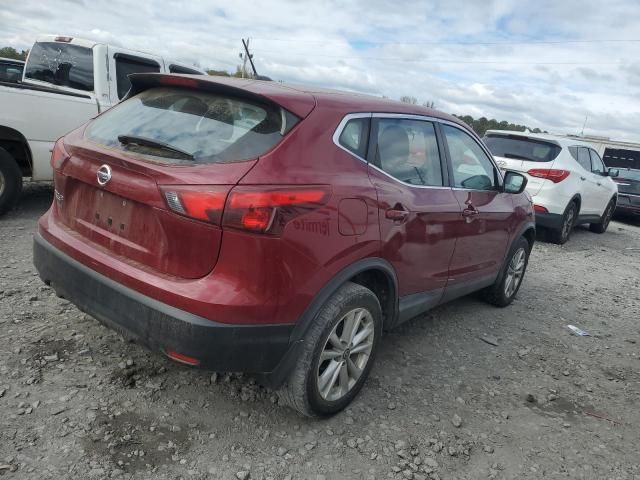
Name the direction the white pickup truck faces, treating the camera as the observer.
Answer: facing away from the viewer and to the right of the viewer

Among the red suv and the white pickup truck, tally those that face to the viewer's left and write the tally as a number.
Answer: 0

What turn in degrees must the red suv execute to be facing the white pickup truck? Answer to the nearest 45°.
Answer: approximately 90° to its left

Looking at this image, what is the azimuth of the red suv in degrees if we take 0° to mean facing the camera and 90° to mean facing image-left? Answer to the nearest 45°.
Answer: approximately 225°

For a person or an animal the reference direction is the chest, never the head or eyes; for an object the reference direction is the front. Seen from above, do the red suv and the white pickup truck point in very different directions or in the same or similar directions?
same or similar directions

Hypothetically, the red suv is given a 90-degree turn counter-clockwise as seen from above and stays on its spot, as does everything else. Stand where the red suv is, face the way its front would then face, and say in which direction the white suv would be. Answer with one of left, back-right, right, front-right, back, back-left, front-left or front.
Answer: right

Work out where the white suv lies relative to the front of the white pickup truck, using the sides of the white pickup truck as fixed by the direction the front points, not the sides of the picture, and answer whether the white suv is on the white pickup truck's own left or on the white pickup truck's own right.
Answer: on the white pickup truck's own right

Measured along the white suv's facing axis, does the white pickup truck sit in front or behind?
behind

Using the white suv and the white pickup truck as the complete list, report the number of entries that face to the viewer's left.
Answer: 0
